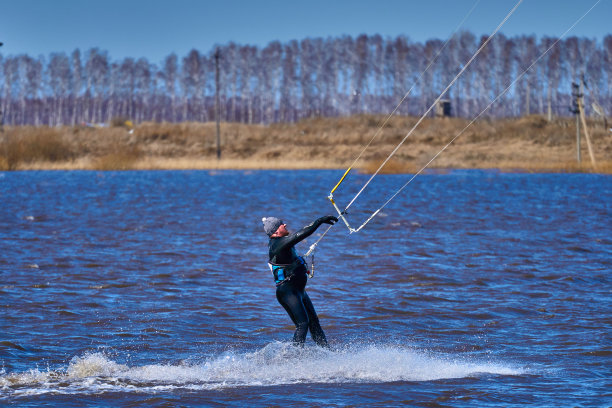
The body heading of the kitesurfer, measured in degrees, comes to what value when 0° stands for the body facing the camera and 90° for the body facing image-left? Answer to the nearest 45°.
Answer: approximately 270°
